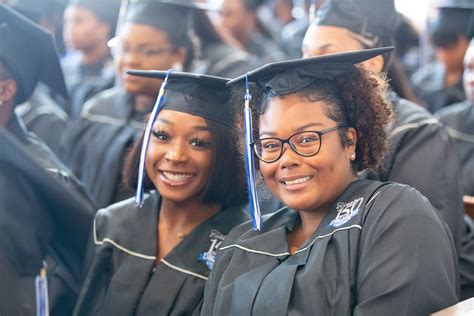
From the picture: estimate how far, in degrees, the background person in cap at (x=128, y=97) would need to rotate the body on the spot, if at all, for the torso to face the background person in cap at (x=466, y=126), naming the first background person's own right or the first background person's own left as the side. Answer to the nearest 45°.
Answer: approximately 135° to the first background person's own left

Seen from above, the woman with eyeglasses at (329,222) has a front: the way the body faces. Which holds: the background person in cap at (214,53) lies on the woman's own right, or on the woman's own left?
on the woman's own right

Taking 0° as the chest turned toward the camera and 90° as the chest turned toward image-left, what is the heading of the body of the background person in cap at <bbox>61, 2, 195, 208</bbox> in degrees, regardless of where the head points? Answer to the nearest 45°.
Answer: approximately 45°

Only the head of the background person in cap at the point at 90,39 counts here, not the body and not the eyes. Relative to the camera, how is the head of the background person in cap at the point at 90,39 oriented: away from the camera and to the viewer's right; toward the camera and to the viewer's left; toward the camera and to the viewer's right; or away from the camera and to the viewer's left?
toward the camera and to the viewer's left

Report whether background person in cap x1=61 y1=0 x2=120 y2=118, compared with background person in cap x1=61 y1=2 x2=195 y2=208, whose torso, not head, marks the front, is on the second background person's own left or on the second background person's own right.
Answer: on the second background person's own right

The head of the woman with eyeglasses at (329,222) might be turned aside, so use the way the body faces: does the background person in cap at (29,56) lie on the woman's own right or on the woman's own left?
on the woman's own right

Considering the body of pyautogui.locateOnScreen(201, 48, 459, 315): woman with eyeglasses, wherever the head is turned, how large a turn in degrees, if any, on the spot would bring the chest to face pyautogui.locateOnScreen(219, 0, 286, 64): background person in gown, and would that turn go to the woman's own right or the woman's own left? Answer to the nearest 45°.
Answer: approximately 135° to the woman's own right

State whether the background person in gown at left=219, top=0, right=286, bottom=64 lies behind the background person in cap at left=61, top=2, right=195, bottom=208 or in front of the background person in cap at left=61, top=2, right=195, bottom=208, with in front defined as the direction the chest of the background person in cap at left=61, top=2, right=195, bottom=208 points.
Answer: behind
